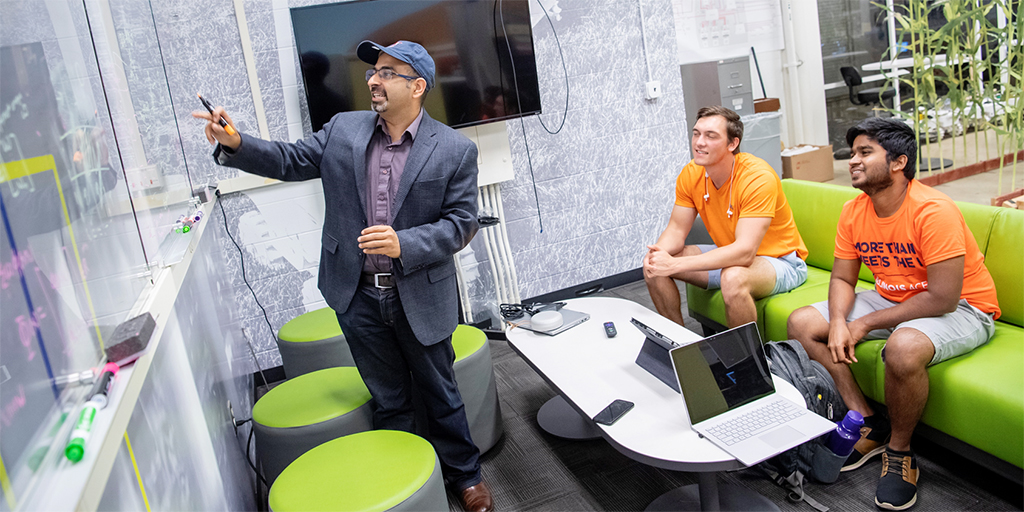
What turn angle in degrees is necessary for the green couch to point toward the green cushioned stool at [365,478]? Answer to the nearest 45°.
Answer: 0° — it already faces it

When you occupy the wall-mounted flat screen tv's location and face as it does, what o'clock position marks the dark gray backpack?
The dark gray backpack is roughly at 11 o'clock from the wall-mounted flat screen tv.

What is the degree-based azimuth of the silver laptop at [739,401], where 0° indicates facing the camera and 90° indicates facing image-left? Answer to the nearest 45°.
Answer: approximately 315°

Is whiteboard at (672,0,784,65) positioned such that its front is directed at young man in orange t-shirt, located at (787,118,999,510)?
yes

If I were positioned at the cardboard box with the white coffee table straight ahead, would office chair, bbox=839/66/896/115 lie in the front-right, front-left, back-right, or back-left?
back-left

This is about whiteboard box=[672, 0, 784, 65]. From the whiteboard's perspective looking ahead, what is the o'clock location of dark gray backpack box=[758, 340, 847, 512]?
The dark gray backpack is roughly at 12 o'clock from the whiteboard.
